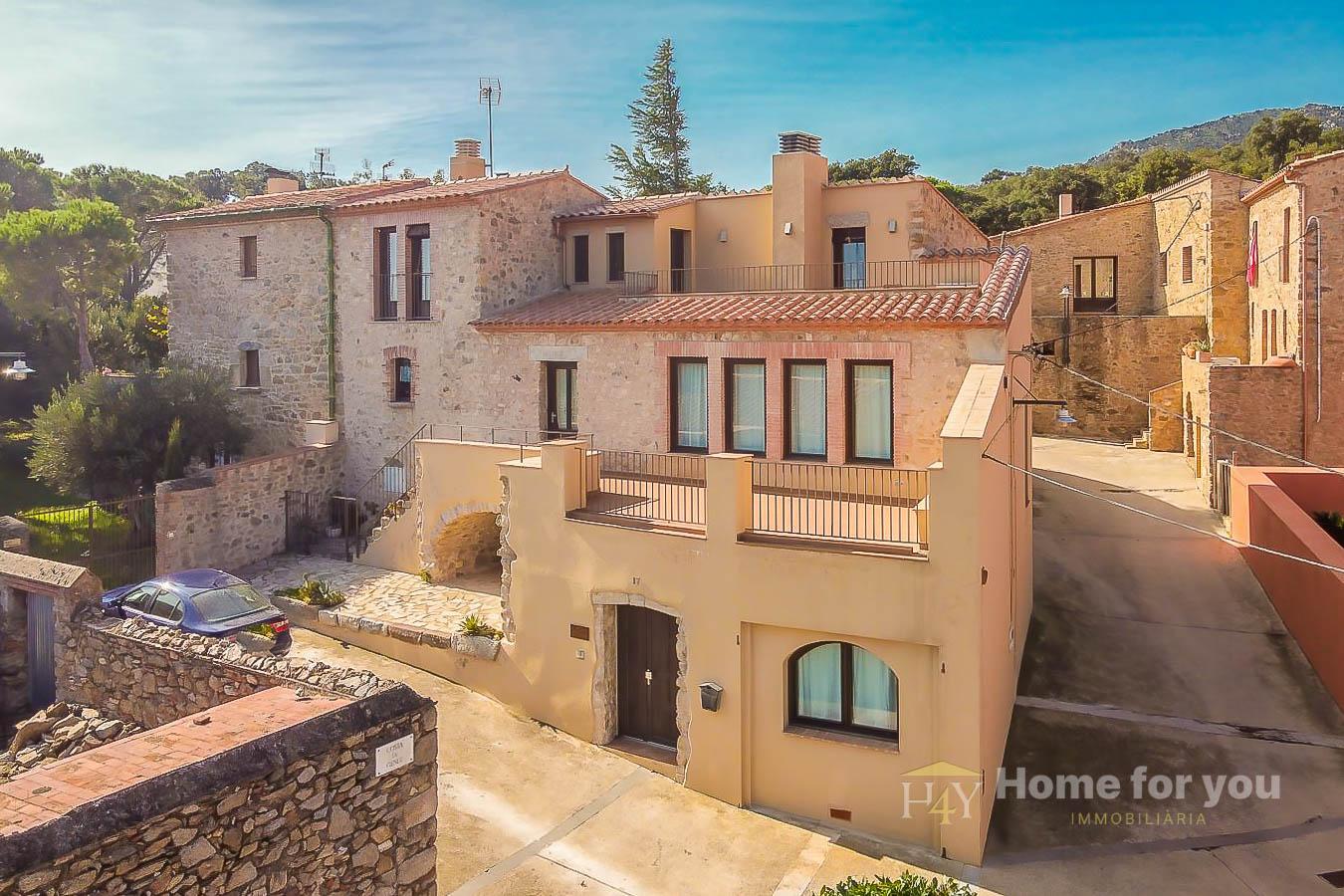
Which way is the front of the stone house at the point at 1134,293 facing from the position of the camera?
facing the viewer

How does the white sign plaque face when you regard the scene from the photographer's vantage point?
facing the viewer and to the right of the viewer

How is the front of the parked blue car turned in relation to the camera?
facing away from the viewer and to the left of the viewer

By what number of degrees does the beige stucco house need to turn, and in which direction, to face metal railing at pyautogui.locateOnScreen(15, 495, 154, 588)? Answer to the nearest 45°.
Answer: approximately 90° to its right

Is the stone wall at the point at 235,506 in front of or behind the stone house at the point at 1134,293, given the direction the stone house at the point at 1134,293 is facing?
in front

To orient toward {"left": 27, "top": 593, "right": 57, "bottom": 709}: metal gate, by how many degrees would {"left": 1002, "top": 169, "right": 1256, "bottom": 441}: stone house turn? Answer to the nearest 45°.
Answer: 0° — it already faces it

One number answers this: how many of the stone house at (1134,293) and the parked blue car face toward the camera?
1

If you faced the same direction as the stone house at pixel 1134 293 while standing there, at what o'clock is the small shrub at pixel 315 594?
The small shrub is roughly at 1 o'clock from the stone house.

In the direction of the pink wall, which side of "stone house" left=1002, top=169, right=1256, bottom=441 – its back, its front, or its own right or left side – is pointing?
front
